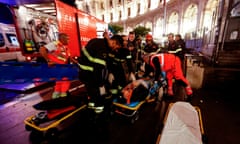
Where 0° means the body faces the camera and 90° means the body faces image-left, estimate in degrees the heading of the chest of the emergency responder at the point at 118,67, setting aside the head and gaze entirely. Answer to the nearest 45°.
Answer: approximately 315°

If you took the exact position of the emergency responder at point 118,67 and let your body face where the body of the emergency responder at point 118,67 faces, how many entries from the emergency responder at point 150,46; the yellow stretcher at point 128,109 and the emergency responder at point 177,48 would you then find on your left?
2

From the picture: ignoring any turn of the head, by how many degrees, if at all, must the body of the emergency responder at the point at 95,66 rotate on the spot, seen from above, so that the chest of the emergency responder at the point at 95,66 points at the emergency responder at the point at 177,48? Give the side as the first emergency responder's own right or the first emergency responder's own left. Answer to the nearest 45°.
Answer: approximately 45° to the first emergency responder's own left

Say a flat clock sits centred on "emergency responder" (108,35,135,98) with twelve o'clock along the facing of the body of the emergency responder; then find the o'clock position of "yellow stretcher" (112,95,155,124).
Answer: The yellow stretcher is roughly at 1 o'clock from the emergency responder.

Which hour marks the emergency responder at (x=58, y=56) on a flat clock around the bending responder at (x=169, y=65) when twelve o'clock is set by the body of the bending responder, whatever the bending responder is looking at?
The emergency responder is roughly at 11 o'clock from the bending responder.

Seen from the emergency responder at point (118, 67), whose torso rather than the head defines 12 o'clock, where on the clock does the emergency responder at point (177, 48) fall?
the emergency responder at point (177, 48) is roughly at 9 o'clock from the emergency responder at point (118, 67).

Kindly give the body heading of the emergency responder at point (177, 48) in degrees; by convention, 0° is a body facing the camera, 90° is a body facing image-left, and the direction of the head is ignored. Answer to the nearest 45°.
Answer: approximately 45°

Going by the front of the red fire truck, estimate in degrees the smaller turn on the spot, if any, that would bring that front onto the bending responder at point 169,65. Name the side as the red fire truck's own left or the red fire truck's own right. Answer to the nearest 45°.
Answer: approximately 90° to the red fire truck's own right

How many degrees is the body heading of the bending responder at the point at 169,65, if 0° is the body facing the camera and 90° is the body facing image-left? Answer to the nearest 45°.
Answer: approximately 90°

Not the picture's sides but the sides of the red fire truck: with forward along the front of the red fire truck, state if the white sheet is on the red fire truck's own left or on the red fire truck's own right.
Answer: on the red fire truck's own right

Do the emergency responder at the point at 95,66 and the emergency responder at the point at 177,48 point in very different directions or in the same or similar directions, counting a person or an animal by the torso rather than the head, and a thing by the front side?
very different directions

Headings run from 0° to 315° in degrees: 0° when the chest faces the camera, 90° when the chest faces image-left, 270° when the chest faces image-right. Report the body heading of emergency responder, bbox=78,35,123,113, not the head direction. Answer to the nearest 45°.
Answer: approximately 270°
